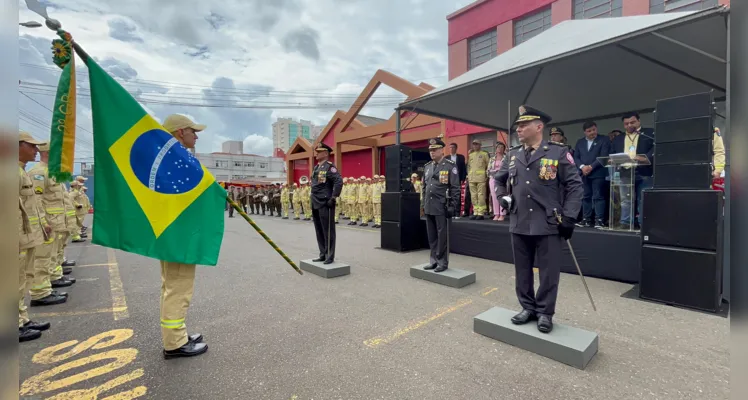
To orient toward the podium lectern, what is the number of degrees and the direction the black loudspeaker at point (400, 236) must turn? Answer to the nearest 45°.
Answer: approximately 90° to its left

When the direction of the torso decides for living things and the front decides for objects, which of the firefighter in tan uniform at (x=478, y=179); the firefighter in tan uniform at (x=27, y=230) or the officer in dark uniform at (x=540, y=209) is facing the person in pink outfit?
the firefighter in tan uniform at (x=27, y=230)

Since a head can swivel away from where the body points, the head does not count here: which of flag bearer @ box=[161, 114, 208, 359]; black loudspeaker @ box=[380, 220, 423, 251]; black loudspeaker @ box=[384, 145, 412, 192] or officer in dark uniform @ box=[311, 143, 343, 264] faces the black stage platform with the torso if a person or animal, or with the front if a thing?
the flag bearer

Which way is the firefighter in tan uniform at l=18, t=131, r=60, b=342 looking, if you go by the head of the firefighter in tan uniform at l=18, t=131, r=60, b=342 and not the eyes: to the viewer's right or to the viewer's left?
to the viewer's right

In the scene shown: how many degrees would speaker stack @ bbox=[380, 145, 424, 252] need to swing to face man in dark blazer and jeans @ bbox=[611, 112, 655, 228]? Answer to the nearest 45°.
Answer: approximately 90° to its left

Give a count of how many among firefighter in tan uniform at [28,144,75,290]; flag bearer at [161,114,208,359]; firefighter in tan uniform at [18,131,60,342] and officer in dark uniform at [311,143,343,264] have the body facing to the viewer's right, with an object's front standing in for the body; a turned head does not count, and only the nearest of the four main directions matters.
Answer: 3

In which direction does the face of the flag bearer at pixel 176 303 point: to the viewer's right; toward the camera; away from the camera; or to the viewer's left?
to the viewer's right

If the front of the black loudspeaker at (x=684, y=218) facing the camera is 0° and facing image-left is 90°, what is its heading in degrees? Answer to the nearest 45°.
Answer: approximately 45°

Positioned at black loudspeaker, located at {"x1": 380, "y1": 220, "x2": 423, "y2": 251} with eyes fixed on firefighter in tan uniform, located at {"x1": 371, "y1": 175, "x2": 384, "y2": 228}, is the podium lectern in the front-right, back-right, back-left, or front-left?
back-right

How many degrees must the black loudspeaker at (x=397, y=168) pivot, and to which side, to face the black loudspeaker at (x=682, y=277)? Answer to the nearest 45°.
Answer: approximately 90° to its left

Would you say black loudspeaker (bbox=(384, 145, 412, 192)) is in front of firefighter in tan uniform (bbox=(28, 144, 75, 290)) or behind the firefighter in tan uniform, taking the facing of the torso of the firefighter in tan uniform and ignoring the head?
in front

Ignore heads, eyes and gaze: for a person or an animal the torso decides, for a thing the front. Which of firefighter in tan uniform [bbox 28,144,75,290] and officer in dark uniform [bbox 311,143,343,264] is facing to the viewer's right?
the firefighter in tan uniform

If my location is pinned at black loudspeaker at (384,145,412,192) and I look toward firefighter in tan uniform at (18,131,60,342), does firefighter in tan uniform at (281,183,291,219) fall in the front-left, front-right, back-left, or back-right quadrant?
back-right

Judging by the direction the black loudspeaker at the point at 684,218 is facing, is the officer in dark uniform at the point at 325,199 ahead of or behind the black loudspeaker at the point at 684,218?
ahead

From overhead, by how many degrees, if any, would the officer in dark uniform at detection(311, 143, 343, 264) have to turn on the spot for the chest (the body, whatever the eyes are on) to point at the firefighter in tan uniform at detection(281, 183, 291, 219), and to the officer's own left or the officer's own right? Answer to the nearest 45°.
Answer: approximately 135° to the officer's own right

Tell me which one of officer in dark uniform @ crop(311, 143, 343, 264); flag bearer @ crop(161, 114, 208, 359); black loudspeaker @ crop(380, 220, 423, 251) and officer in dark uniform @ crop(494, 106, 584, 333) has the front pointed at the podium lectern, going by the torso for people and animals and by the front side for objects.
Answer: the flag bearer

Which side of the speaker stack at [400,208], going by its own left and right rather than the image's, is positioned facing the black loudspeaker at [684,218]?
left
